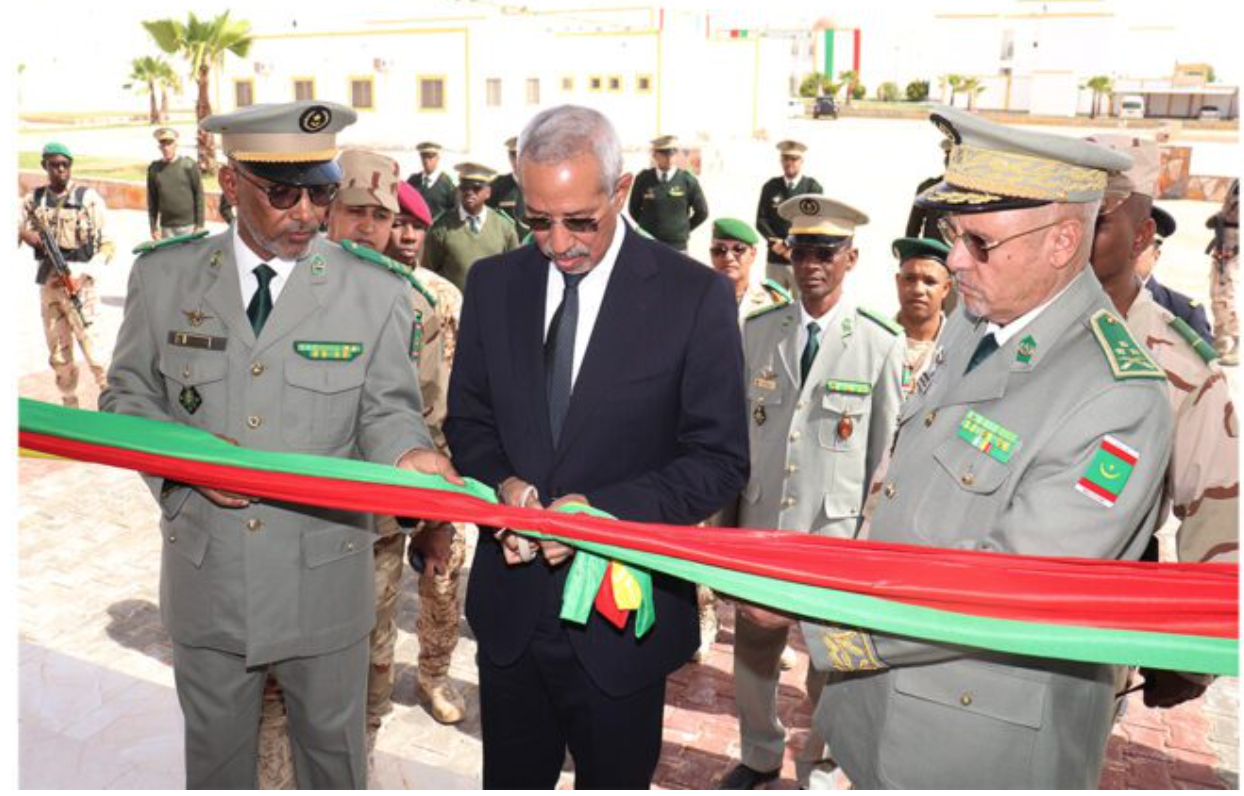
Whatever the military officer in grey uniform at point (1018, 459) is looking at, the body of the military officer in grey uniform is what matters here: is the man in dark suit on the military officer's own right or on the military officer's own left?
on the military officer's own right

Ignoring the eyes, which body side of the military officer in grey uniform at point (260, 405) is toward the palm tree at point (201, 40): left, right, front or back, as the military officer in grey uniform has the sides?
back

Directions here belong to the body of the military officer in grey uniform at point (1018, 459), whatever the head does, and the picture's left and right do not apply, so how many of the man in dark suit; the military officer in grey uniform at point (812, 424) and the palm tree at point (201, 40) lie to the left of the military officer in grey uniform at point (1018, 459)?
0

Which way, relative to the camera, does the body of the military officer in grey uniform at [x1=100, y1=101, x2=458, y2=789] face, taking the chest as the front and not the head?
toward the camera

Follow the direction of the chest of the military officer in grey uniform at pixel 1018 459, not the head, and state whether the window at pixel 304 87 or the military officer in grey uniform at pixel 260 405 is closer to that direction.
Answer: the military officer in grey uniform

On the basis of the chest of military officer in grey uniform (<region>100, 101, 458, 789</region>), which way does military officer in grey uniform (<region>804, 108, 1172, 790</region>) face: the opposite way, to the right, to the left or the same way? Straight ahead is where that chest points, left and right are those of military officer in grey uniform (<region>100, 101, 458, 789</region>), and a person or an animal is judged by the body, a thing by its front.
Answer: to the right

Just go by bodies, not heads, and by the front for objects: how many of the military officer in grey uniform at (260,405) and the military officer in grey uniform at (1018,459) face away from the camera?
0

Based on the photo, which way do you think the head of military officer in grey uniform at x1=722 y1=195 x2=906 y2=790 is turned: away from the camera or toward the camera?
toward the camera

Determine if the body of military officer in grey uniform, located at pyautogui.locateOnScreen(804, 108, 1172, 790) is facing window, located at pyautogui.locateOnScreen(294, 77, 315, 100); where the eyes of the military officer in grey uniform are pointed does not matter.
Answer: no

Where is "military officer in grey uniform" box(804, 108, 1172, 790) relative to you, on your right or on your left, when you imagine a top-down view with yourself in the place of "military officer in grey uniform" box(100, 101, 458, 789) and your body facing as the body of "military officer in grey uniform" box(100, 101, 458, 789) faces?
on your left

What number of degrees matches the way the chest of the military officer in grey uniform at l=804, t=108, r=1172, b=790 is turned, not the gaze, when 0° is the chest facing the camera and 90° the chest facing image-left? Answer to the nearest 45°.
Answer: approximately 45°

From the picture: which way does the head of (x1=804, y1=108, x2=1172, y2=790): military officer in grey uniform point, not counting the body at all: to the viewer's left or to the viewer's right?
to the viewer's left

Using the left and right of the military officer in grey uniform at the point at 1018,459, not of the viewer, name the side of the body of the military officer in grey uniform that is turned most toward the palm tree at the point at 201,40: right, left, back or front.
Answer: right

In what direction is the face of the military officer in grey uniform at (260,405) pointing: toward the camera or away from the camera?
toward the camera

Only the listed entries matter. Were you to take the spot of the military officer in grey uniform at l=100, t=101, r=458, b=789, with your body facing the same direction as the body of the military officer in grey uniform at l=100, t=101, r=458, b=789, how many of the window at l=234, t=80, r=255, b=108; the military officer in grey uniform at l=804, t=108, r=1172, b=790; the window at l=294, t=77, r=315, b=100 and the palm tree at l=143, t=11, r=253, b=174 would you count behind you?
3

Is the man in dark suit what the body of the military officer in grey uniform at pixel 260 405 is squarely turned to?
no

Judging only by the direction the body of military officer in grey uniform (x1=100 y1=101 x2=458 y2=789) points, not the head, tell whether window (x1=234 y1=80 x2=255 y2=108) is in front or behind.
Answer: behind
